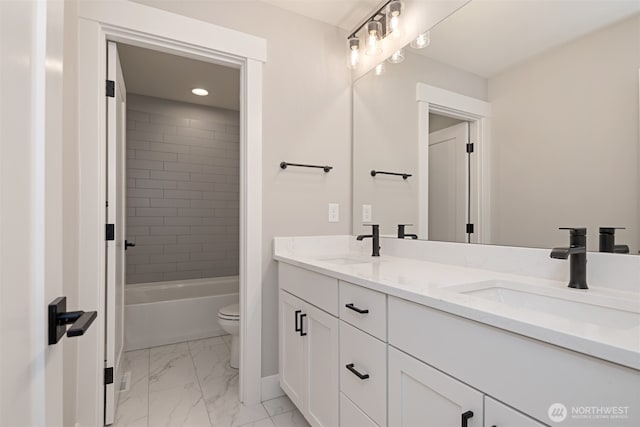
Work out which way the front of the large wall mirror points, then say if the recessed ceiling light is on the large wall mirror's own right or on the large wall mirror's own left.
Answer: on the large wall mirror's own right

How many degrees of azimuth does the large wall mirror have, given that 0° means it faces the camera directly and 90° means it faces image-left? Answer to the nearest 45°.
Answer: approximately 45°

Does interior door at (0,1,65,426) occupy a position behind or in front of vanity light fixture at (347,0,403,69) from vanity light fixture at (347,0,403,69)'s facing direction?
in front

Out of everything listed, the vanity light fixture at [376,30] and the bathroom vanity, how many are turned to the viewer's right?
0

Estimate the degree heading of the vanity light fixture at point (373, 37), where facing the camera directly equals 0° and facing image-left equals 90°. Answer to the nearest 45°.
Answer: approximately 45°
